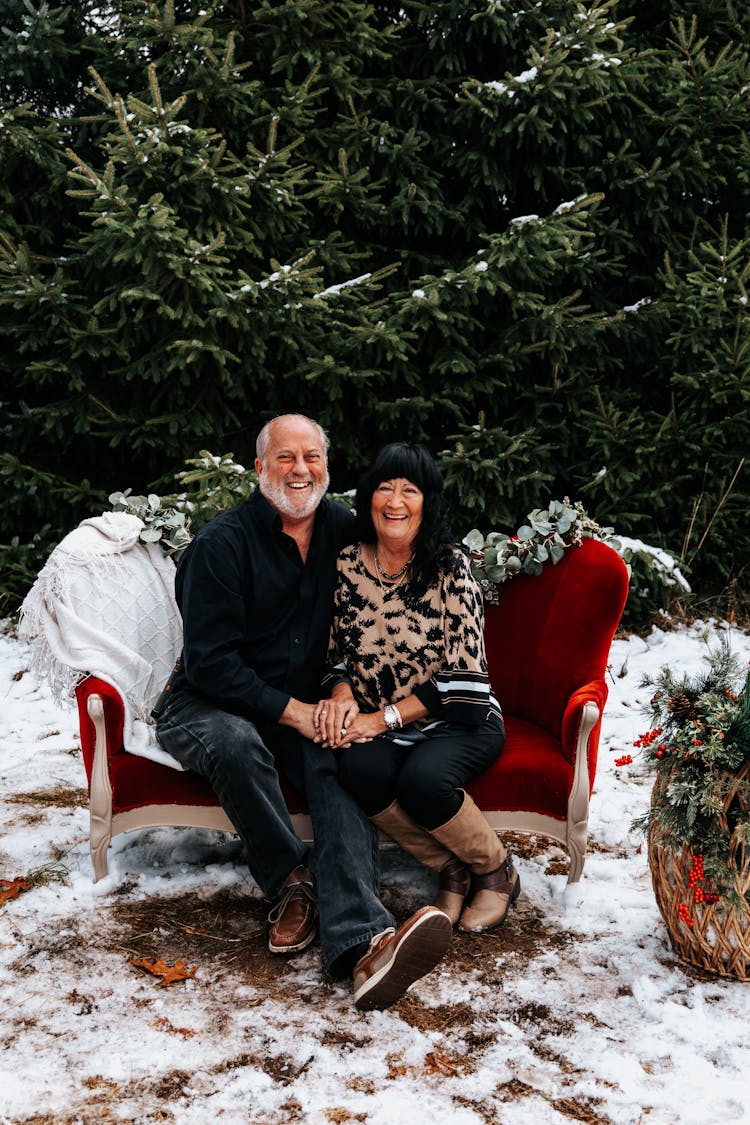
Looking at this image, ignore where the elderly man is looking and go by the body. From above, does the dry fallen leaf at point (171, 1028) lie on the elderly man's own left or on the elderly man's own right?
on the elderly man's own right

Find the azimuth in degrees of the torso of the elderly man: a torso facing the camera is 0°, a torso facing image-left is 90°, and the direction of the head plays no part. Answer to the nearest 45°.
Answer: approximately 315°

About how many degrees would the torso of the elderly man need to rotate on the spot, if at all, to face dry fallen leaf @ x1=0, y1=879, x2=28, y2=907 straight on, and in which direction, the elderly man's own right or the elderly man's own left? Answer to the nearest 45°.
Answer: approximately 135° to the elderly man's own right

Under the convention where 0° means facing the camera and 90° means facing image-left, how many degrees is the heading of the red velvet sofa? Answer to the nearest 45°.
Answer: approximately 0°

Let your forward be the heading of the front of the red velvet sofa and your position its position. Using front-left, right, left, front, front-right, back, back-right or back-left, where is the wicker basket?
front-left
